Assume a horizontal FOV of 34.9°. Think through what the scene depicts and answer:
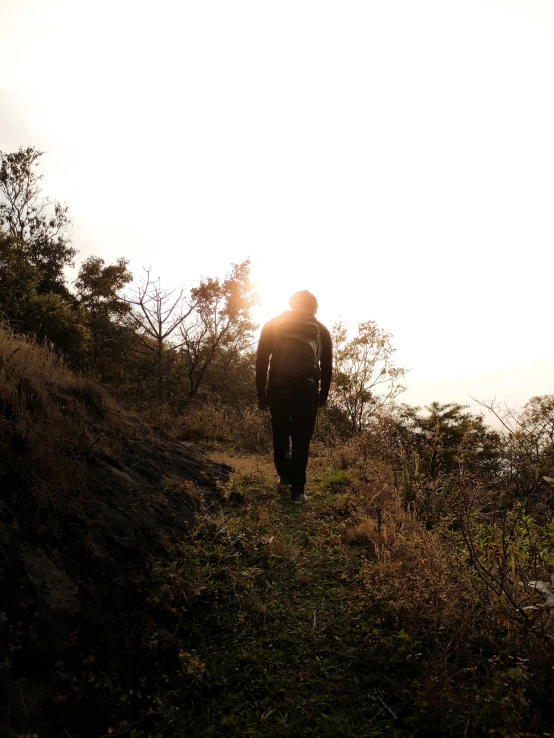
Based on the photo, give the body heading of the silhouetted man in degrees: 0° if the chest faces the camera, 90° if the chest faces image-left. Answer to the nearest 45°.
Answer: approximately 180°

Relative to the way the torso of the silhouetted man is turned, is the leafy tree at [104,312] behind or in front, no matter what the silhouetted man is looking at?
in front

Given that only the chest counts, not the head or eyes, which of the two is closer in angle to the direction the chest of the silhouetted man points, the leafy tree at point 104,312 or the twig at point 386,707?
the leafy tree

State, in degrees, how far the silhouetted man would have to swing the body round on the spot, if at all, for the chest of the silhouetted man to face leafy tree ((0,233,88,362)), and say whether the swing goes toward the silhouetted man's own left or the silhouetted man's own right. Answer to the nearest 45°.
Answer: approximately 45° to the silhouetted man's own left

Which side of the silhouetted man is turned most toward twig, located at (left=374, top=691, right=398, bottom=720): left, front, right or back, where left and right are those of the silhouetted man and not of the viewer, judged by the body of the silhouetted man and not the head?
back

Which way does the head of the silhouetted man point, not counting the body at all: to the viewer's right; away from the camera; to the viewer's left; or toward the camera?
away from the camera
